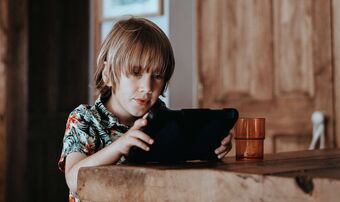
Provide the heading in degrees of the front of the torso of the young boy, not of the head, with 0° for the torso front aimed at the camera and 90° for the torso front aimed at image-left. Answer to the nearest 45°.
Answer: approximately 315°

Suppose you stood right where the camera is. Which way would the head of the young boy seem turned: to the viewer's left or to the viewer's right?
to the viewer's right

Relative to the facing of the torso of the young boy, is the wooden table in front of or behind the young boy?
in front
